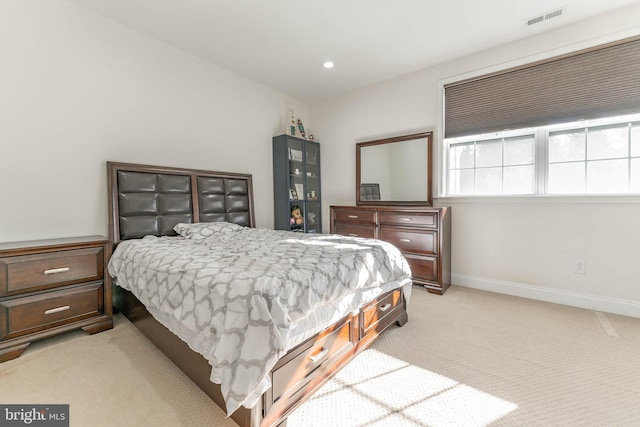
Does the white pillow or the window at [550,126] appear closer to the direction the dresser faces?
the white pillow

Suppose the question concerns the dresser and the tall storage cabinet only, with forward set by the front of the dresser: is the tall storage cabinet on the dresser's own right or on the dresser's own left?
on the dresser's own right

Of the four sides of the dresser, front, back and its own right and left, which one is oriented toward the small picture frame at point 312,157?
right

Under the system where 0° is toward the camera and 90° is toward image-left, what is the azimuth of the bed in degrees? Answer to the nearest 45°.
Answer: approximately 315°

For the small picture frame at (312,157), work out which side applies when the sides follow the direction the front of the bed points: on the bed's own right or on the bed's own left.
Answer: on the bed's own left

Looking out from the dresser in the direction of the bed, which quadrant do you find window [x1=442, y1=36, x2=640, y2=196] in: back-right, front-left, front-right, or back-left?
back-left

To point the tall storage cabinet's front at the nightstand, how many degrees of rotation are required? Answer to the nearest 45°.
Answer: approximately 90° to its right

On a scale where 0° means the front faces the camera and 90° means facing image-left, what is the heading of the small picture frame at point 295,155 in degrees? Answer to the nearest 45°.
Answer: approximately 315°
